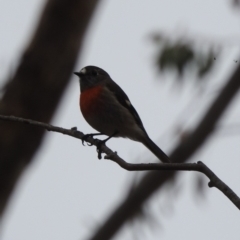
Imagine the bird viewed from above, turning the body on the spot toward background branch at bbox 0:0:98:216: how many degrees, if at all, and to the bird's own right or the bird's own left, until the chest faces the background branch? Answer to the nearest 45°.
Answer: approximately 45° to the bird's own right

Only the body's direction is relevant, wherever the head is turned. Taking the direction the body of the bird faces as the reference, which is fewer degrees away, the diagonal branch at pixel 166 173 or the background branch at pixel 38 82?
the background branch

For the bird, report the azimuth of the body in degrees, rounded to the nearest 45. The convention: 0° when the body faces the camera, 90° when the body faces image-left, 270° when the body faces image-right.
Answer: approximately 90°
